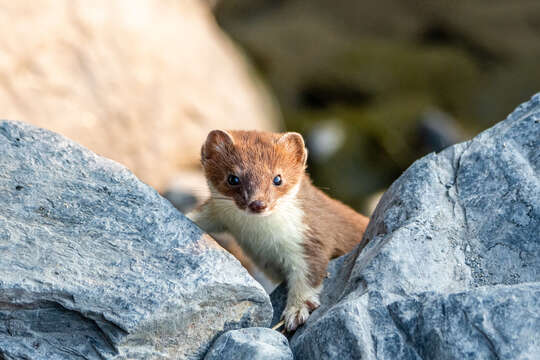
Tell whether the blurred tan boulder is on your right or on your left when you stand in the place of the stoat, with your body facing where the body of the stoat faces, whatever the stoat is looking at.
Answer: on your right

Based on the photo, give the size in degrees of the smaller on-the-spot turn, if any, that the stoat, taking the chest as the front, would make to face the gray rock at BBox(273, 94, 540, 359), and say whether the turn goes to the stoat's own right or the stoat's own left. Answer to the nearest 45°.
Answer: approximately 90° to the stoat's own left

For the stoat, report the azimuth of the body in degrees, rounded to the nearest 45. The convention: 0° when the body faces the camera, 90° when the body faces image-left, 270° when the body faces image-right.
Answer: approximately 45°
